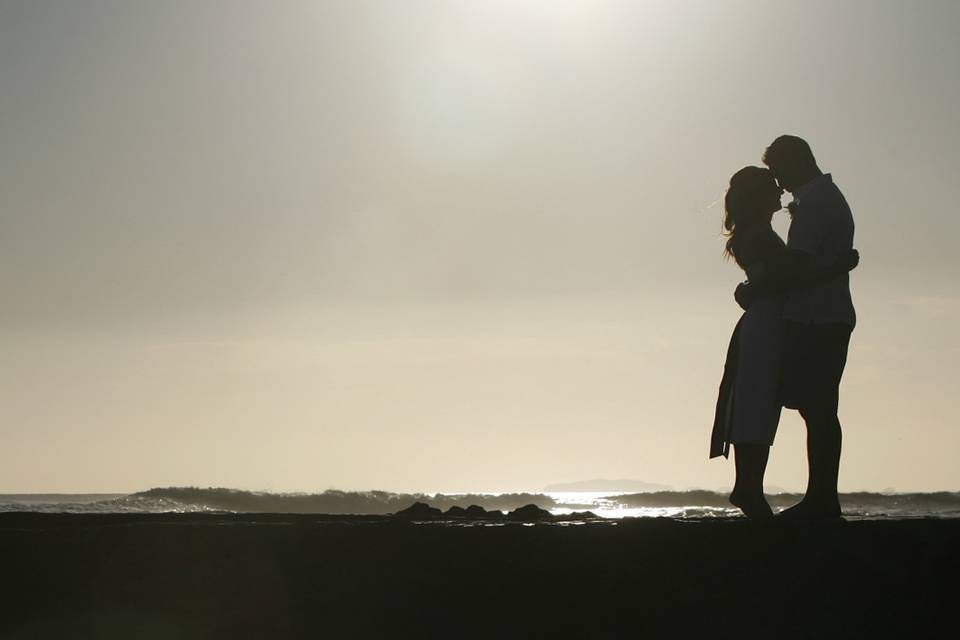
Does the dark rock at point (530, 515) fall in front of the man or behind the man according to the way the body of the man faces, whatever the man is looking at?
in front

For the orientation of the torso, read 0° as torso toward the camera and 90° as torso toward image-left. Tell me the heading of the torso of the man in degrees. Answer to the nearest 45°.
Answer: approximately 90°

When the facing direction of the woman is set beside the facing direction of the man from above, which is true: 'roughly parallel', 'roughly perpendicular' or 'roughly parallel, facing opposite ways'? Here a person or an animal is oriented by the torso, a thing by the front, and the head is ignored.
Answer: roughly parallel, facing opposite ways

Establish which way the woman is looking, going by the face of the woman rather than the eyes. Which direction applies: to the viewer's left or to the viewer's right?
to the viewer's right

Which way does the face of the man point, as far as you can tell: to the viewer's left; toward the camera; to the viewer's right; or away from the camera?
to the viewer's left

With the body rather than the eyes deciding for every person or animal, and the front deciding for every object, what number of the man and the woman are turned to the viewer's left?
1

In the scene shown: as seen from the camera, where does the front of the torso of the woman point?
to the viewer's right

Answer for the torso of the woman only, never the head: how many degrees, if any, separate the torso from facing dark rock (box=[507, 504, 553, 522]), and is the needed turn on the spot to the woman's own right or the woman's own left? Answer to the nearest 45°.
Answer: approximately 135° to the woman's own left
